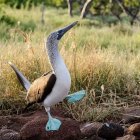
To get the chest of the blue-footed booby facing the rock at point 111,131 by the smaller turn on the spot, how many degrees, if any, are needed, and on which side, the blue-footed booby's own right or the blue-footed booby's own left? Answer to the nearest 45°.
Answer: approximately 45° to the blue-footed booby's own left

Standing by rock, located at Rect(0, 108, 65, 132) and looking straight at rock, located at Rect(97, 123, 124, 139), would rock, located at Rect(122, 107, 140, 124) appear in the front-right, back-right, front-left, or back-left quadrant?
front-left

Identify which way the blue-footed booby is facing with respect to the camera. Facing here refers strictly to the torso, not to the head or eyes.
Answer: to the viewer's right
